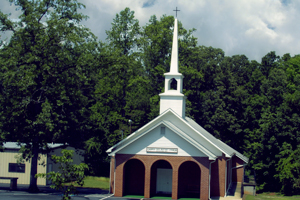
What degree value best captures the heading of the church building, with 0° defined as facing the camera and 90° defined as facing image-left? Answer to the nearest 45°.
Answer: approximately 0°

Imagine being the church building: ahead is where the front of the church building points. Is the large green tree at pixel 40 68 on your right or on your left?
on your right
